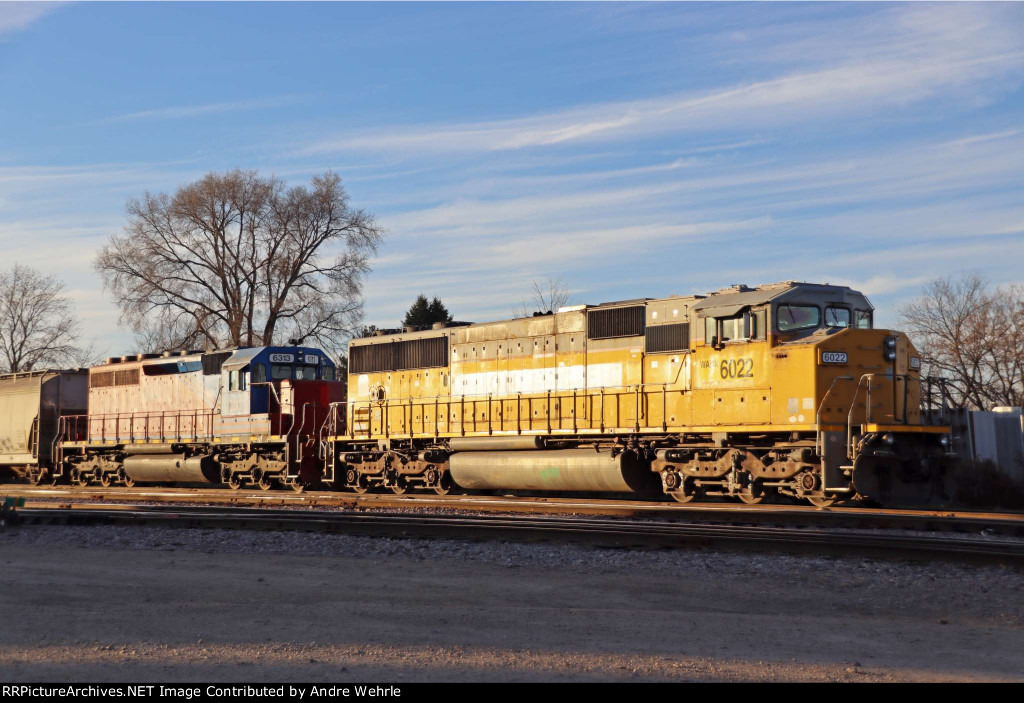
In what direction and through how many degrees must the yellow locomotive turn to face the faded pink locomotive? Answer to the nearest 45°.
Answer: approximately 180°

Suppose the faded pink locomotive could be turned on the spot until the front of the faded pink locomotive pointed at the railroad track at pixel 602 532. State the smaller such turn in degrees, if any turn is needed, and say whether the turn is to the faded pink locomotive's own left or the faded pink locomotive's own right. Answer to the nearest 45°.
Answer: approximately 45° to the faded pink locomotive's own right

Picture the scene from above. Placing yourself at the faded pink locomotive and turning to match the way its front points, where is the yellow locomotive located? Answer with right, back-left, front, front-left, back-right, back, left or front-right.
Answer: front

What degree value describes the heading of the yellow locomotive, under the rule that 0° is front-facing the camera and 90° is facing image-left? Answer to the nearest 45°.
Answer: approximately 315°

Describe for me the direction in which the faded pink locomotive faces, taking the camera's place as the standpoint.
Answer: facing the viewer and to the right of the viewer

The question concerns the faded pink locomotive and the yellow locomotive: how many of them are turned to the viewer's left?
0
